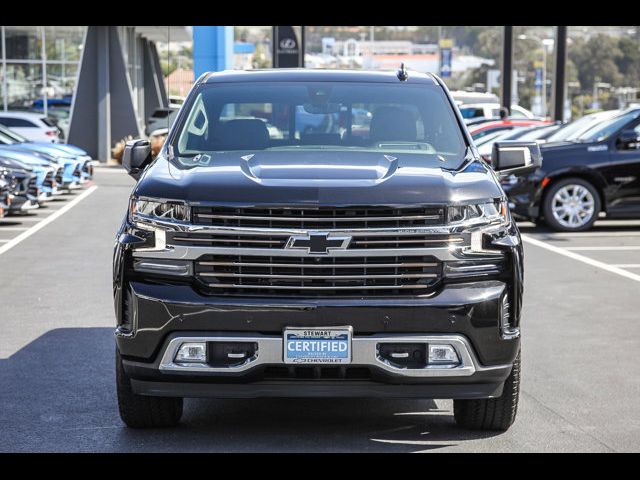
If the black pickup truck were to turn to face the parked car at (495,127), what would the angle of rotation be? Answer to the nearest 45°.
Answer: approximately 180°

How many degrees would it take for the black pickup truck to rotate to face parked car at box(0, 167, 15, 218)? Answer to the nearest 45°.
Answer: approximately 180°

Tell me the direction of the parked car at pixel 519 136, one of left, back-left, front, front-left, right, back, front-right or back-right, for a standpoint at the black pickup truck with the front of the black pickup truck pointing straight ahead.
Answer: back

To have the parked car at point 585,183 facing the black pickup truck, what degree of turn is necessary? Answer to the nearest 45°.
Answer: approximately 90° to its left

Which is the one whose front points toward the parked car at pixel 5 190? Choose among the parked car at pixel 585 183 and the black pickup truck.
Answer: the parked car at pixel 585 183

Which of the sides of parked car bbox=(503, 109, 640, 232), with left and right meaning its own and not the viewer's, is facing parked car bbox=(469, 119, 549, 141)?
right

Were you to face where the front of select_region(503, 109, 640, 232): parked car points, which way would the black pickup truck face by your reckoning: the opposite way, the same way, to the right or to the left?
to the left

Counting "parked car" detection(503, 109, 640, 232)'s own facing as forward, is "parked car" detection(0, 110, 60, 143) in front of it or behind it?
in front

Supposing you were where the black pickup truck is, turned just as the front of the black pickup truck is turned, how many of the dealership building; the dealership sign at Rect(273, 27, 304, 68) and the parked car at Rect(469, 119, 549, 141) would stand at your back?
3

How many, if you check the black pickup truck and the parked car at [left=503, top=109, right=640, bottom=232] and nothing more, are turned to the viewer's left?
1

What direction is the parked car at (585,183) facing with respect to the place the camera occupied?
facing to the left of the viewer

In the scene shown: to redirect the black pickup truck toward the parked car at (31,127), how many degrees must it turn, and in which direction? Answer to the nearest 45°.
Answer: approximately 180°

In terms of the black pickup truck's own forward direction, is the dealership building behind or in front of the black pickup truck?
behind

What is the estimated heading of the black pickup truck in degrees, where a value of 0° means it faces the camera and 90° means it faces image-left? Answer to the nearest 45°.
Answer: approximately 0°

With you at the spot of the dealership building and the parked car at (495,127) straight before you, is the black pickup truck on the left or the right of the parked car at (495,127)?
right
